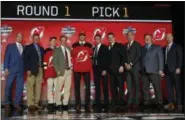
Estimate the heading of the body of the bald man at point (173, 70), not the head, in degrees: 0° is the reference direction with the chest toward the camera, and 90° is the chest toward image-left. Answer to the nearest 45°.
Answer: approximately 45°

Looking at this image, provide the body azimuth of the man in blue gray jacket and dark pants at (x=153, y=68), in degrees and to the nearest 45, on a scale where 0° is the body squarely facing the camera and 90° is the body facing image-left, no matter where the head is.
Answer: approximately 45°

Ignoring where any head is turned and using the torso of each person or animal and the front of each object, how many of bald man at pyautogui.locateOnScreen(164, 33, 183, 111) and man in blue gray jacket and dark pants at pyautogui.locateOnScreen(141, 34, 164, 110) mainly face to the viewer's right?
0

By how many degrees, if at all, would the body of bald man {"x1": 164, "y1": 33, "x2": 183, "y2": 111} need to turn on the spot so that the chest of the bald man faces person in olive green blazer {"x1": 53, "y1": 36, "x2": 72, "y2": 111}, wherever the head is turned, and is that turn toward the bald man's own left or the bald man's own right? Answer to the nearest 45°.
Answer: approximately 45° to the bald man's own right
